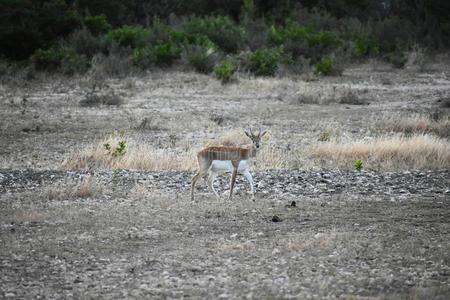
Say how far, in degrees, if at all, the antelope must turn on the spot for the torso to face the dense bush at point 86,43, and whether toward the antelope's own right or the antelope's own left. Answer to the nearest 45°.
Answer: approximately 90° to the antelope's own left

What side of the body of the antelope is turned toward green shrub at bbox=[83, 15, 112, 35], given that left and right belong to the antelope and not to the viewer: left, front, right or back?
left

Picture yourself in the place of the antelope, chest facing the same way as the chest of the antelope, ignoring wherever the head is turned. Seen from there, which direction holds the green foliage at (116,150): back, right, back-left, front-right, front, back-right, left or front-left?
back-left

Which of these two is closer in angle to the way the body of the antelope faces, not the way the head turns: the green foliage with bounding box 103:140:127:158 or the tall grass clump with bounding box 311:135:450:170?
the tall grass clump

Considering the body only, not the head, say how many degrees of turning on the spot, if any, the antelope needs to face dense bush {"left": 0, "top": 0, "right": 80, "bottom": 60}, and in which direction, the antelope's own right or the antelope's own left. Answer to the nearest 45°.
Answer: approximately 135° to the antelope's own left

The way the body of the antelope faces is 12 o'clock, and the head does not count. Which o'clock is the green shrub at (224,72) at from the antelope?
The green shrub is roughly at 9 o'clock from the antelope.

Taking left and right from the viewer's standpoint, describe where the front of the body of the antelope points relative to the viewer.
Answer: facing to the right of the viewer

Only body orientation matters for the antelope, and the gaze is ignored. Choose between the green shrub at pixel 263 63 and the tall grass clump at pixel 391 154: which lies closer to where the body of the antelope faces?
the tall grass clump

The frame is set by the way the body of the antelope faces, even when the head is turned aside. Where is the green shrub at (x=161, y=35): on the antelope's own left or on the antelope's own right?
on the antelope's own left

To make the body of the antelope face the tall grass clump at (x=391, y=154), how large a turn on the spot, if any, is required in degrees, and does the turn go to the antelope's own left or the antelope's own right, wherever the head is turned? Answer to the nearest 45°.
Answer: approximately 45° to the antelope's own left

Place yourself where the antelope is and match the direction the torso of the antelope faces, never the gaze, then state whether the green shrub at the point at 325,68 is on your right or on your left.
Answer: on your left

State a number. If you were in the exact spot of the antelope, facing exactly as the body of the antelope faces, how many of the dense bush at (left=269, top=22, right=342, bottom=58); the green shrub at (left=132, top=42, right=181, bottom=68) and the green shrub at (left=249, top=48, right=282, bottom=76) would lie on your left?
3

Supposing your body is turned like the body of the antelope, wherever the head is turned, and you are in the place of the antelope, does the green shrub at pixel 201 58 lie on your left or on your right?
on your left

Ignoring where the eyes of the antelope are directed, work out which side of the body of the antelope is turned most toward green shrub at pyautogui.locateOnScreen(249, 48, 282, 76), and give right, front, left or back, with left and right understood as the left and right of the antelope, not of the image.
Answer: left
